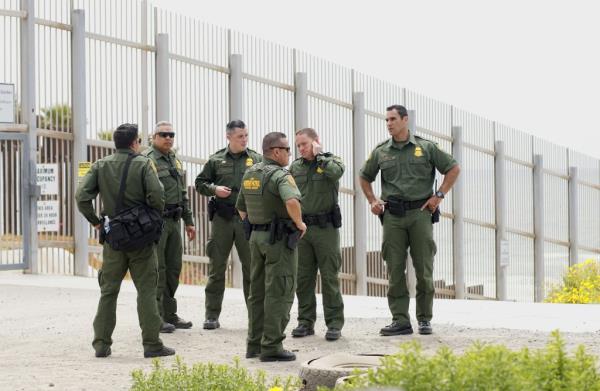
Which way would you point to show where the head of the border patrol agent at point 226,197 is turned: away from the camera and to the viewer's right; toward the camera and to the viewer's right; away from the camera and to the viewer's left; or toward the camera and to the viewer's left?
toward the camera and to the viewer's right

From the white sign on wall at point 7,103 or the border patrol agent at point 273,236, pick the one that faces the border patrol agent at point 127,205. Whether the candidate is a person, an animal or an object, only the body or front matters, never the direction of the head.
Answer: the white sign on wall

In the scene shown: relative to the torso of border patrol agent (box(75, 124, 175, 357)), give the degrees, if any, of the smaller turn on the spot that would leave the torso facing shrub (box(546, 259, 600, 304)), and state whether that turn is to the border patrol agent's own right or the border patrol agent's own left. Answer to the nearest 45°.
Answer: approximately 45° to the border patrol agent's own right

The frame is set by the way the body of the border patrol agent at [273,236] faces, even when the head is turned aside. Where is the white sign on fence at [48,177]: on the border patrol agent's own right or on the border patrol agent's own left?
on the border patrol agent's own left

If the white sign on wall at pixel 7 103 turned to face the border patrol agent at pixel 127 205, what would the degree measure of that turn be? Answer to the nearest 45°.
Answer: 0° — it already faces them

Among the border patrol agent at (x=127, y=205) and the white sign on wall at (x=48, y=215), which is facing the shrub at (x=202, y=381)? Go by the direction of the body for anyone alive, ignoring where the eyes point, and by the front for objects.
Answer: the white sign on wall

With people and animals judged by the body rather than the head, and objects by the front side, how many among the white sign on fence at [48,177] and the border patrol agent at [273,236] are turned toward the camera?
1

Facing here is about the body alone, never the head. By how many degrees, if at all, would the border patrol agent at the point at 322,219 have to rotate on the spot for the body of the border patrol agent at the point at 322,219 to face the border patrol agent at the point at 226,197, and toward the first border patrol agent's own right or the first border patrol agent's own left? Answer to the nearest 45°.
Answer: approximately 90° to the first border patrol agent's own right

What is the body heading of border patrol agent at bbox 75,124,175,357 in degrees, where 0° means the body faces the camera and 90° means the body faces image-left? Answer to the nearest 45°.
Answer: approximately 180°

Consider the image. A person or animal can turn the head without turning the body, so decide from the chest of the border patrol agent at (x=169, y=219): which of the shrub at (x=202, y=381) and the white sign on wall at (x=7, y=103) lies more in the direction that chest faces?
the shrub
